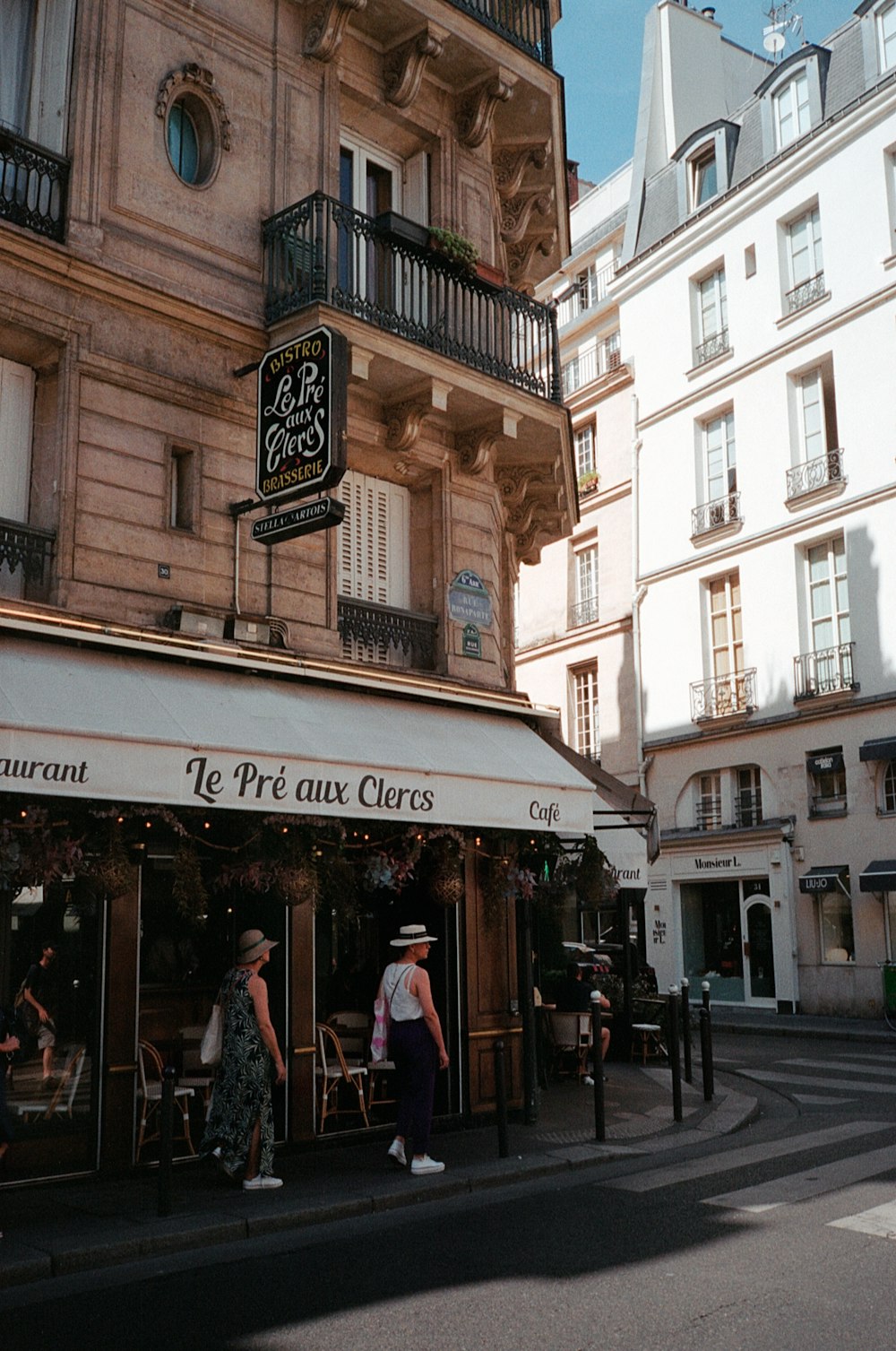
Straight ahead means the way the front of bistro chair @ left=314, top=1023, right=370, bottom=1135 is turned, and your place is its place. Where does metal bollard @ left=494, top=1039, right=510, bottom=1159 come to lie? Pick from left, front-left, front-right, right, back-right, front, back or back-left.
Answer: front-right

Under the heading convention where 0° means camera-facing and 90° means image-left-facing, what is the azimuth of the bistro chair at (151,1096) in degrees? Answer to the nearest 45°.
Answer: approximately 270°

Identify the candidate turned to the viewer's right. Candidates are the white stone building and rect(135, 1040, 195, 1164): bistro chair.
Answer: the bistro chair

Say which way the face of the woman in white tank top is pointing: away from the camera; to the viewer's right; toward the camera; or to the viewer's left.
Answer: to the viewer's right

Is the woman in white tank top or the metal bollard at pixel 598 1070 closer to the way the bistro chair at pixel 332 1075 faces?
the metal bollard

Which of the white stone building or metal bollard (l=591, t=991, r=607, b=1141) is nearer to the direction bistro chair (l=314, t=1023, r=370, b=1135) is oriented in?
the metal bollard

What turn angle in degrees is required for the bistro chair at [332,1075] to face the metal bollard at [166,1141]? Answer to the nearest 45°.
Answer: approximately 90° to its right

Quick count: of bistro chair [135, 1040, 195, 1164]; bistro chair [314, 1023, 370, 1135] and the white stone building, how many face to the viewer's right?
2

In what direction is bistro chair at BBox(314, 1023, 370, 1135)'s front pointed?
to the viewer's right

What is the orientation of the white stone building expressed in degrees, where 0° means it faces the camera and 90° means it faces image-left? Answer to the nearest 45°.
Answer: approximately 45°

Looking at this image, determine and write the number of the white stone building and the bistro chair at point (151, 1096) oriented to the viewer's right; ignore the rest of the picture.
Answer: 1

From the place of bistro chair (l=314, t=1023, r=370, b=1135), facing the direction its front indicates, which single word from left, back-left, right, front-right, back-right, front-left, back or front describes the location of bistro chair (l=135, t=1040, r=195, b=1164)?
back-right
